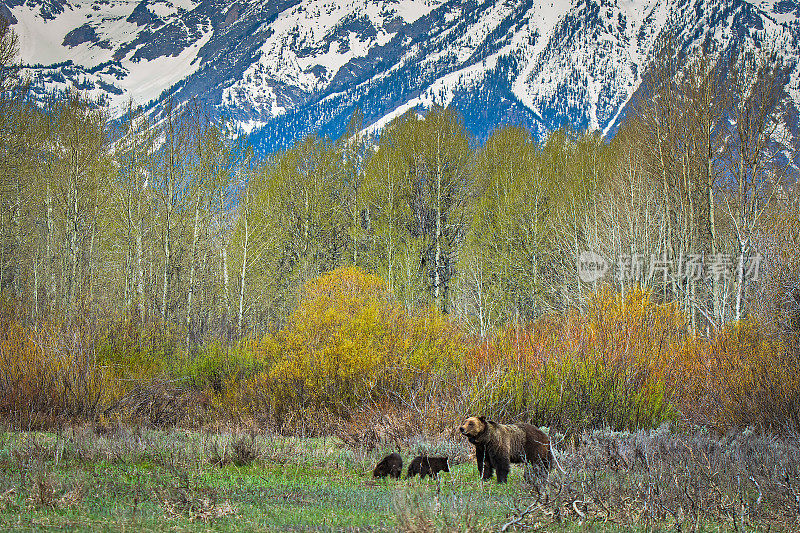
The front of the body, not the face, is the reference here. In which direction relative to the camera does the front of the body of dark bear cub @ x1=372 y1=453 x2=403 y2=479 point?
to the viewer's left

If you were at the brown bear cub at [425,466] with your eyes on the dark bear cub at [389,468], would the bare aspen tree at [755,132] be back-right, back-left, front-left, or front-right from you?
back-right

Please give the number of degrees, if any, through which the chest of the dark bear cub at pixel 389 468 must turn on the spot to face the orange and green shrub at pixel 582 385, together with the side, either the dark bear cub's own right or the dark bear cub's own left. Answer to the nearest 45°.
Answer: approximately 135° to the dark bear cub's own right

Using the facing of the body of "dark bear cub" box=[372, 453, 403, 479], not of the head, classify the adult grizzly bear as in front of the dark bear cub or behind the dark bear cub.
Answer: behind
